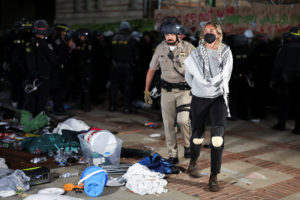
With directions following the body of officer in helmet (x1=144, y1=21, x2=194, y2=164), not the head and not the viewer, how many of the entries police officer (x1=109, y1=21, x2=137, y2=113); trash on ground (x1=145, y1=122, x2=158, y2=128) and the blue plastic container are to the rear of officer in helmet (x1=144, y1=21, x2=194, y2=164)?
2

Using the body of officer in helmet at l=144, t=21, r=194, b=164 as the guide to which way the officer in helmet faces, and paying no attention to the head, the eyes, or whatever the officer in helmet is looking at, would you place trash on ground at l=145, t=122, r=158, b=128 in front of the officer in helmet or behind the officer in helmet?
behind

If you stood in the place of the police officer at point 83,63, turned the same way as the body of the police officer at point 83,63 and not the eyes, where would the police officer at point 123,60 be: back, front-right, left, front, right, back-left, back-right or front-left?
left

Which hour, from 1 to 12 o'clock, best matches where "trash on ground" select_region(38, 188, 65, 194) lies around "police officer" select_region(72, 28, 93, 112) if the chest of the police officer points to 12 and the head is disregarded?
The trash on ground is roughly at 12 o'clock from the police officer.

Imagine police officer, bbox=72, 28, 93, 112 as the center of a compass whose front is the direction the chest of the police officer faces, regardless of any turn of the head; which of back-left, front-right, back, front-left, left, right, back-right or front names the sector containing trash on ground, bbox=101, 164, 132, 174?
front

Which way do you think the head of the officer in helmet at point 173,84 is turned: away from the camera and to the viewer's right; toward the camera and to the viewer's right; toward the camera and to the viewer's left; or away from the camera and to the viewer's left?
toward the camera and to the viewer's left

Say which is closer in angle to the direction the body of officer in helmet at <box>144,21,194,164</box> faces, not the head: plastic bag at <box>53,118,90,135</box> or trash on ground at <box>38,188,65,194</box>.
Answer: the trash on ground

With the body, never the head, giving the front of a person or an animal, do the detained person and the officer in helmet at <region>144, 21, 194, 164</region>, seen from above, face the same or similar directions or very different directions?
same or similar directions

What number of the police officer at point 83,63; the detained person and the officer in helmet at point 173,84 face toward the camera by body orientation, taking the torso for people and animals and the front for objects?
3

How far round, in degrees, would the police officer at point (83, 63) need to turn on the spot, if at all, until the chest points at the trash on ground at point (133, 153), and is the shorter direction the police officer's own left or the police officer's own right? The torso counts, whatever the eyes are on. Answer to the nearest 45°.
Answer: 0° — they already face it

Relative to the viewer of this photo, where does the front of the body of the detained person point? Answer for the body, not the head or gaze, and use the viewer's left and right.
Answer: facing the viewer

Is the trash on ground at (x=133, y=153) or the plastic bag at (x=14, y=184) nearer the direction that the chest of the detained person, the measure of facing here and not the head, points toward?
the plastic bag

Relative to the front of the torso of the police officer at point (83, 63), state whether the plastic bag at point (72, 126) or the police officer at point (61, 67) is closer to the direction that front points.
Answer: the plastic bag

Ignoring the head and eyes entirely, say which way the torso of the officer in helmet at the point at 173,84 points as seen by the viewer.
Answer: toward the camera

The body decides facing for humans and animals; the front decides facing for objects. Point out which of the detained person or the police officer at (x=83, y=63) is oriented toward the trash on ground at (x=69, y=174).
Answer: the police officer

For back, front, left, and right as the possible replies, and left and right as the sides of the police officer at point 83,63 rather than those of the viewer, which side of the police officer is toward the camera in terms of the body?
front

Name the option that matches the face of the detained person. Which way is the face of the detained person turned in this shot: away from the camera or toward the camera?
toward the camera
